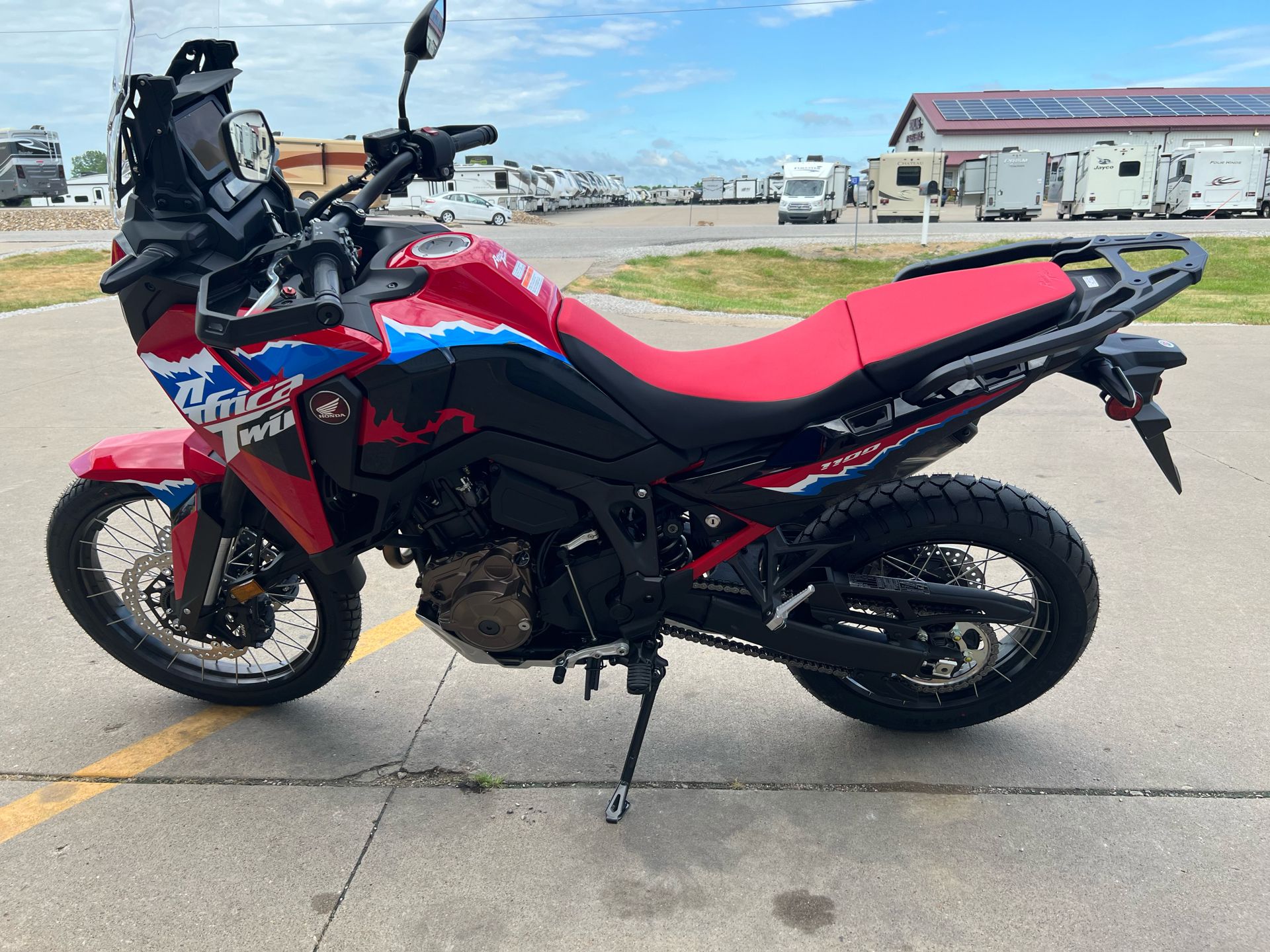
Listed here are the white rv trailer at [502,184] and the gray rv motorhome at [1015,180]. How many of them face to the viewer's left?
0

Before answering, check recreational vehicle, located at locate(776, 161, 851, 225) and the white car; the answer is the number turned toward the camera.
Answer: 1

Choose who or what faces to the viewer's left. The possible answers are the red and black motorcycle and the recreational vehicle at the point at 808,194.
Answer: the red and black motorcycle

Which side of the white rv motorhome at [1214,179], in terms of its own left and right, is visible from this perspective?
back

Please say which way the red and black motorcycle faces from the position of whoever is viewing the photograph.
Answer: facing to the left of the viewer

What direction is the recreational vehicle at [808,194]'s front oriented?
toward the camera

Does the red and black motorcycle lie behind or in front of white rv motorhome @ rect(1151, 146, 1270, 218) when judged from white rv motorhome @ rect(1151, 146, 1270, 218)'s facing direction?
behind

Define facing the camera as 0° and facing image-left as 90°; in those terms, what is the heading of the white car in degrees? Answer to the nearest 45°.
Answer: approximately 270°

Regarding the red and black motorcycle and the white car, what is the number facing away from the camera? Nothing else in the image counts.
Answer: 0

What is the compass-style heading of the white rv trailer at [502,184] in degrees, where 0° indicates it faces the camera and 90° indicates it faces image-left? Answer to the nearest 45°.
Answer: approximately 315°
